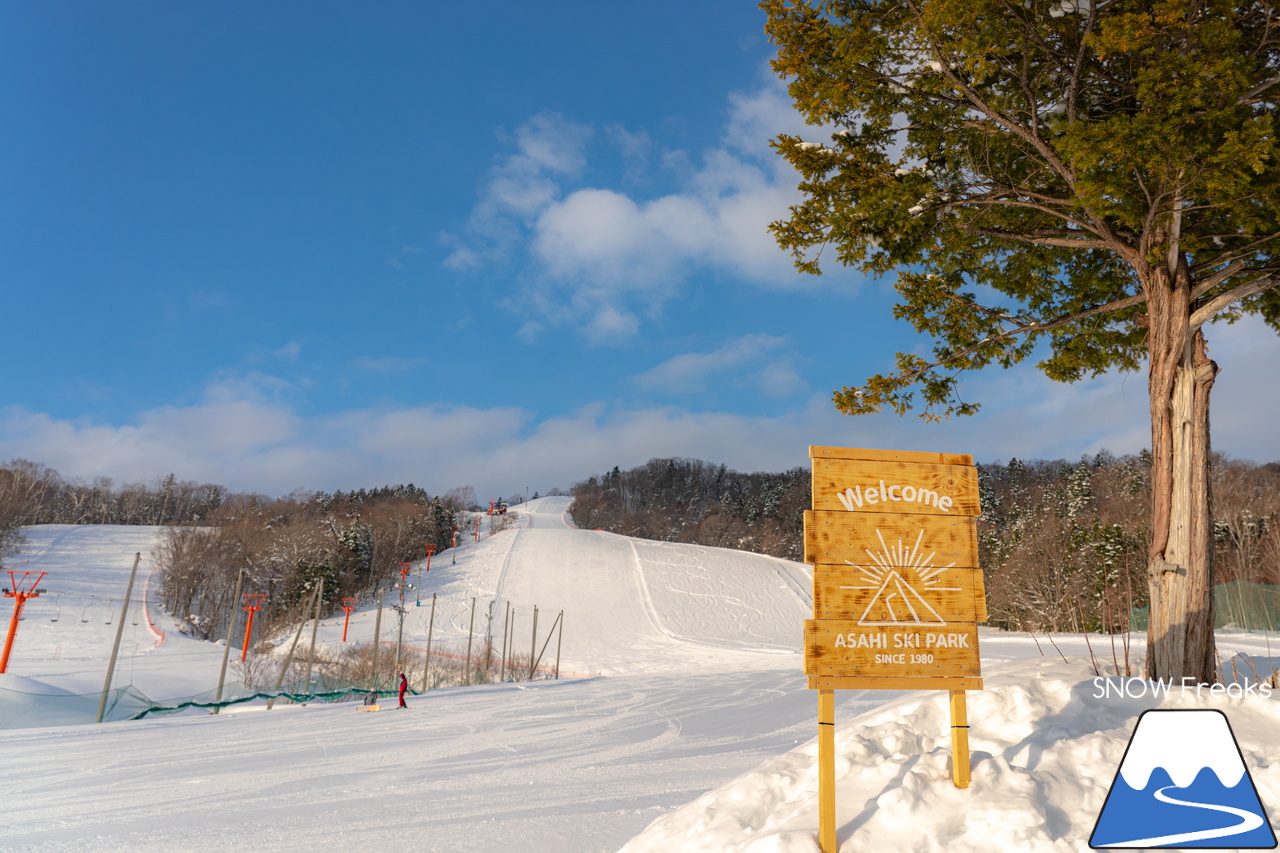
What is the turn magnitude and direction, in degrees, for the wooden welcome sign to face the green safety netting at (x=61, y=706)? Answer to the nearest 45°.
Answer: approximately 135° to its right

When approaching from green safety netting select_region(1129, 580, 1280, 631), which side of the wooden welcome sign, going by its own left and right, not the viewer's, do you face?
back

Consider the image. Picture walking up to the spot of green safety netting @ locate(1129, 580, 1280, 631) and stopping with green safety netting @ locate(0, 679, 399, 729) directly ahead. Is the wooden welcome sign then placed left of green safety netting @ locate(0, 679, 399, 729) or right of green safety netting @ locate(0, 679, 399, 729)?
left

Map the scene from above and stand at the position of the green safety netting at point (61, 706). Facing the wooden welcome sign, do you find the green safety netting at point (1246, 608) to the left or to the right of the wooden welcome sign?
left

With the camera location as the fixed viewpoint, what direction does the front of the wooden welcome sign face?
facing the viewer
